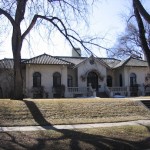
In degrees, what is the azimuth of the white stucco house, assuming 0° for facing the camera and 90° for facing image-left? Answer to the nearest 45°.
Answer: approximately 0°
